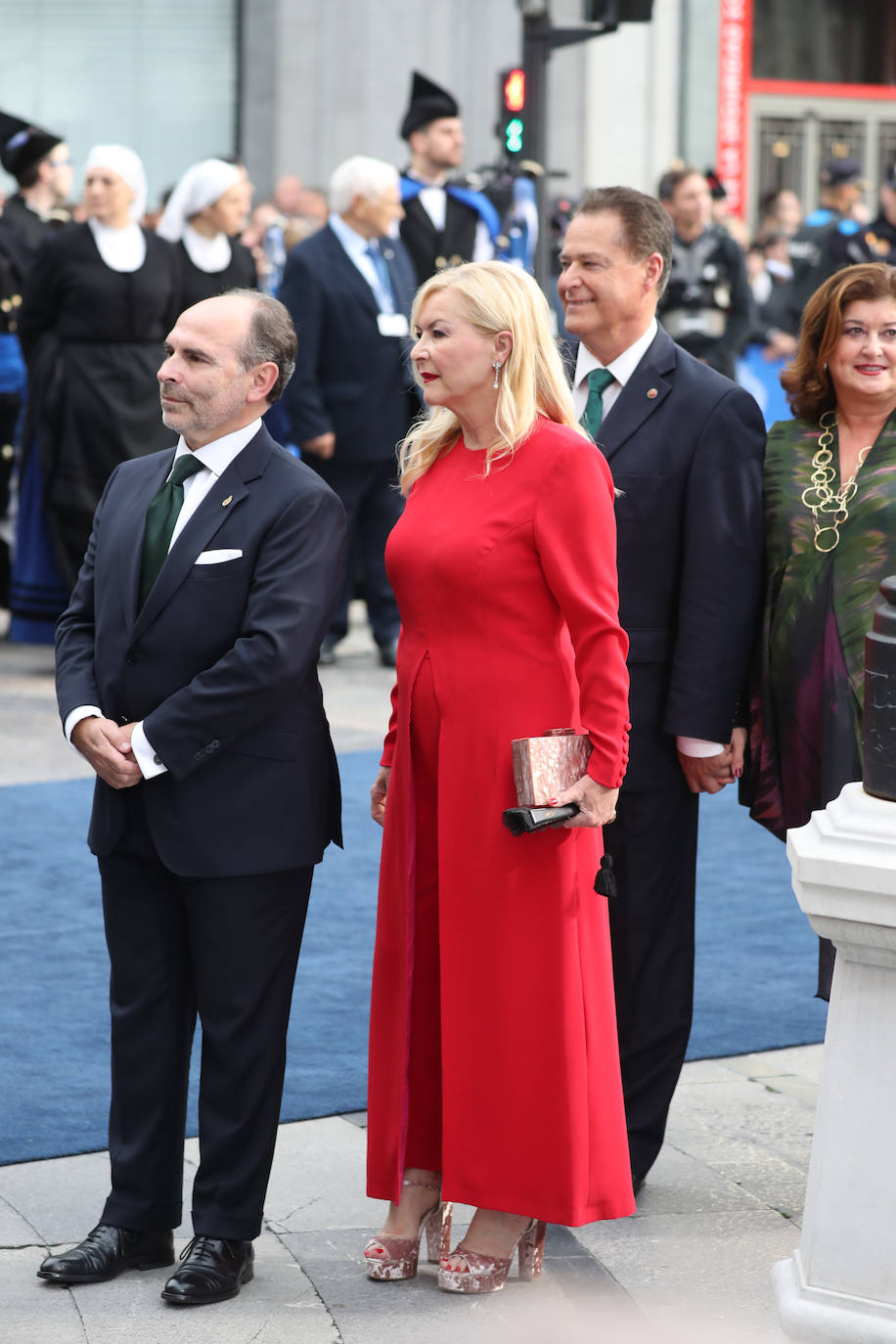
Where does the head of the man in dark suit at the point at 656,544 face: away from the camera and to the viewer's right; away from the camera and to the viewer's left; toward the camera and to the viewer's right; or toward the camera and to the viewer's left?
toward the camera and to the viewer's left

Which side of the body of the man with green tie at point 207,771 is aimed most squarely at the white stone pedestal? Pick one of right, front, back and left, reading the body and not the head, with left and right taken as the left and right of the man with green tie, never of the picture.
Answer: left

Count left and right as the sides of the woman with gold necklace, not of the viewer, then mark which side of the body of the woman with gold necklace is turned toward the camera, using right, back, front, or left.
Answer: front

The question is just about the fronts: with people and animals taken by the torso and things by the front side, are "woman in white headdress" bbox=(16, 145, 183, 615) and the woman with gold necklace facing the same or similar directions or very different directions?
same or similar directions

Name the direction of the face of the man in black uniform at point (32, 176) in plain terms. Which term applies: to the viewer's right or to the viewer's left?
to the viewer's right

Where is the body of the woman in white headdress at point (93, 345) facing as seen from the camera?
toward the camera

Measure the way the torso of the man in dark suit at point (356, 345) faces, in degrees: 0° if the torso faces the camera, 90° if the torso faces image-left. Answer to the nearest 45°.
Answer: approximately 315°

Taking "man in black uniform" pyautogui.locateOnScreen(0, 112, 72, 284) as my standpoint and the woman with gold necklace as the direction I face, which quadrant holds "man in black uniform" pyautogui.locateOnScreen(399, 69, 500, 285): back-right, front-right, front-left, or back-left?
front-left

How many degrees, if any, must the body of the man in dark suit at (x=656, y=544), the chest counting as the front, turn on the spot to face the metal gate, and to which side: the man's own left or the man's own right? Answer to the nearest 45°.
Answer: approximately 135° to the man's own right

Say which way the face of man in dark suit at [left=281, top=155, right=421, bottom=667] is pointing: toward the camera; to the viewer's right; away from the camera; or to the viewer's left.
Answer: to the viewer's right

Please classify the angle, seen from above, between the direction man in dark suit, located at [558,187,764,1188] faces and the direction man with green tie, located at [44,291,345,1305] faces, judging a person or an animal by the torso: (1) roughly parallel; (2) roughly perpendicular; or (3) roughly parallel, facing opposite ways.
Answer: roughly parallel

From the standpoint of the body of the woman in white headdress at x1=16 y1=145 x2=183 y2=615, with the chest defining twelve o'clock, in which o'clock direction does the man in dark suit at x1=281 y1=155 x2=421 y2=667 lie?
The man in dark suit is roughly at 9 o'clock from the woman in white headdress.
